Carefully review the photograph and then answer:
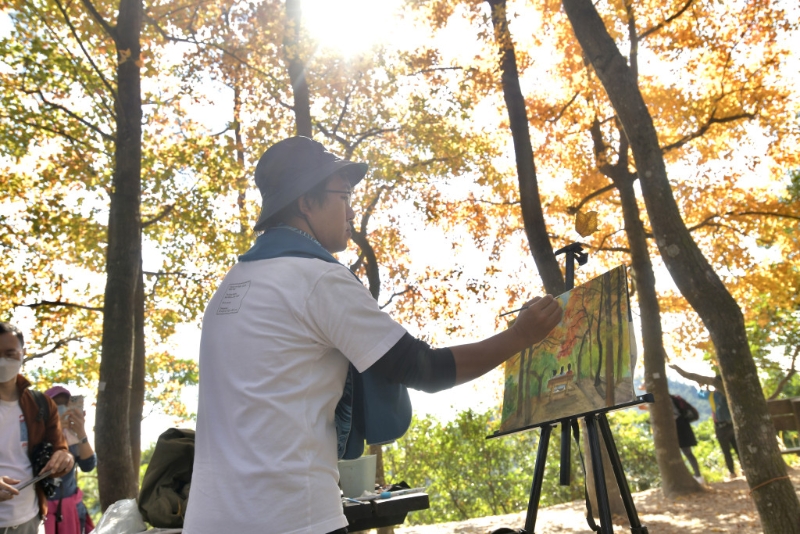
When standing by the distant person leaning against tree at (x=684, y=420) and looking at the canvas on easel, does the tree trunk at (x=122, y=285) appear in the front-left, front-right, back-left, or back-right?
front-right

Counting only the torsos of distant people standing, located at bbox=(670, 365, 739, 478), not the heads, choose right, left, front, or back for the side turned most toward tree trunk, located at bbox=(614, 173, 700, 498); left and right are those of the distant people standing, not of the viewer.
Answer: left

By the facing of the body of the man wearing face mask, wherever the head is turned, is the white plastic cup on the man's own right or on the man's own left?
on the man's own left

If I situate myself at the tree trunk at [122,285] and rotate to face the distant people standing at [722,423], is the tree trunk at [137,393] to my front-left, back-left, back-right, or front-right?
front-left

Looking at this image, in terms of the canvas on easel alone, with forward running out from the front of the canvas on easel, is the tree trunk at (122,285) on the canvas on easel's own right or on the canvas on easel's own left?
on the canvas on easel's own right

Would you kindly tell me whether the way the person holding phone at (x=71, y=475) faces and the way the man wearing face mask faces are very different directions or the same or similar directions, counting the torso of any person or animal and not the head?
same or similar directions

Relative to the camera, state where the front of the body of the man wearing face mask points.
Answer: toward the camera

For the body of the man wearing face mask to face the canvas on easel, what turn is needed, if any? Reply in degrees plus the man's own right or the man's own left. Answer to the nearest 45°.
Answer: approximately 45° to the man's own left

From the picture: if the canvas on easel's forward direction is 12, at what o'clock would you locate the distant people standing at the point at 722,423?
The distant people standing is roughly at 5 o'clock from the canvas on easel.

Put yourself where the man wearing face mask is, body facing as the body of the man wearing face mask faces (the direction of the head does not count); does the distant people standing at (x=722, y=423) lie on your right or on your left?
on your left

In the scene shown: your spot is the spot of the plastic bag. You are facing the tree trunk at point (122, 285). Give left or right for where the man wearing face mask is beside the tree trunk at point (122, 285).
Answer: left

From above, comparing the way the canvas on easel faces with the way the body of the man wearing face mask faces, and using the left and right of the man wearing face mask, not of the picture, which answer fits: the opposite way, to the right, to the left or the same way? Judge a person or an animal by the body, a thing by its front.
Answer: to the right

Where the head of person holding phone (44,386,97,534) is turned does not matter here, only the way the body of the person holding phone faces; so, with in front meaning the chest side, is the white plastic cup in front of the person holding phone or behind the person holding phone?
in front

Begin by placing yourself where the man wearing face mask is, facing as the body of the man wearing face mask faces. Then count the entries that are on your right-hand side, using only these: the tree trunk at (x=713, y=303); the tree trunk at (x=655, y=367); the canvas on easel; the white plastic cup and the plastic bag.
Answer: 0
